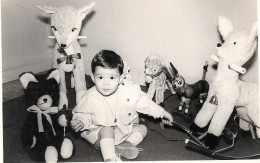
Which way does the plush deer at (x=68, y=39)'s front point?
toward the camera

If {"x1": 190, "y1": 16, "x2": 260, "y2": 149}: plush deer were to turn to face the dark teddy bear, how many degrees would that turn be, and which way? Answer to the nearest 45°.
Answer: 0° — it already faces it

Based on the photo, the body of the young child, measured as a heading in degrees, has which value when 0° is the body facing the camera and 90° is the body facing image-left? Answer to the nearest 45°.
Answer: approximately 0°

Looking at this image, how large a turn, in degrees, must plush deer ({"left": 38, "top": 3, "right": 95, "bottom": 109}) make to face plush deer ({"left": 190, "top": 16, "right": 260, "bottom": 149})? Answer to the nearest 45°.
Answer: approximately 45° to its left

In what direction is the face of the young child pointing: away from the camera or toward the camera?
toward the camera

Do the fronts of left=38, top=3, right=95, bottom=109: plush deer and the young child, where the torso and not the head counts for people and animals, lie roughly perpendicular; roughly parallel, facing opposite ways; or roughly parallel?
roughly parallel

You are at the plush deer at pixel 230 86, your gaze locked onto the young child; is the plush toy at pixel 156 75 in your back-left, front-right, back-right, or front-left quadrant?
front-right

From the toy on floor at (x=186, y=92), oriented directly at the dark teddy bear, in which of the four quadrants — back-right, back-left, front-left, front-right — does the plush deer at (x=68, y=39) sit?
front-right

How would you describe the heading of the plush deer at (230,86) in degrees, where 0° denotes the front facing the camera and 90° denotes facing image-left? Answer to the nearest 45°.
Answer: approximately 45°

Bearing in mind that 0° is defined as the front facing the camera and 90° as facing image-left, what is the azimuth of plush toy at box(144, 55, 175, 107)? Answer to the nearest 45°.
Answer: approximately 45°
